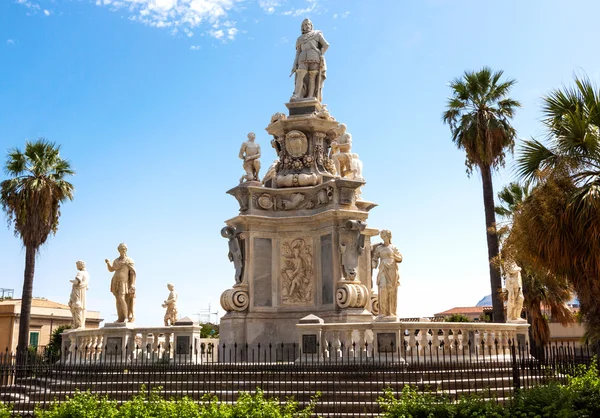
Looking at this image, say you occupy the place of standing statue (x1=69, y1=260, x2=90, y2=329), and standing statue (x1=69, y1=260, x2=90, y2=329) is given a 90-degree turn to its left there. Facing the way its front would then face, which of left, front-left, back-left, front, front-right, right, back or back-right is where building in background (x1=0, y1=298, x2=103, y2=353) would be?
back-left

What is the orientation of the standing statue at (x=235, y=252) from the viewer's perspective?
to the viewer's left

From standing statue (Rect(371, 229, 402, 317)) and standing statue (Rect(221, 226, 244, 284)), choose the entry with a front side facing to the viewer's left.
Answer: standing statue (Rect(221, 226, 244, 284))

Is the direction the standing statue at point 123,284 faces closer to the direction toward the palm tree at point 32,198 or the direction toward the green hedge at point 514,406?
the green hedge

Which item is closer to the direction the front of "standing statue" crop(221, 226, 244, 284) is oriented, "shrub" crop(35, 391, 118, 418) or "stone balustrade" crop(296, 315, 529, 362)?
the shrub

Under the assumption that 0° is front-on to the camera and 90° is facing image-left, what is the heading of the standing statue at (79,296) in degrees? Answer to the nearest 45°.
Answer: approximately 45°

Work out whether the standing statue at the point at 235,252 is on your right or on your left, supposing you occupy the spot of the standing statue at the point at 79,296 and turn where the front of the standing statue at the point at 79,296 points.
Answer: on your left

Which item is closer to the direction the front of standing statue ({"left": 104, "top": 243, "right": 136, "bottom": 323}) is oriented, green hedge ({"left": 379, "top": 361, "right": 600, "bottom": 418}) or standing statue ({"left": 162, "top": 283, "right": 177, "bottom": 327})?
the green hedge

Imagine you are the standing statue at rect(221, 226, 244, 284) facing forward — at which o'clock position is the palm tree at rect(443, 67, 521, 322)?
The palm tree is roughly at 5 o'clock from the standing statue.

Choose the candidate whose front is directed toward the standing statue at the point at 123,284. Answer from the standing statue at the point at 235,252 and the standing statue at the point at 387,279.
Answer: the standing statue at the point at 235,252

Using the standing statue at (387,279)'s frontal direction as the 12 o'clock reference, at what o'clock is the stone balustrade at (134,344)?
The stone balustrade is roughly at 3 o'clock from the standing statue.

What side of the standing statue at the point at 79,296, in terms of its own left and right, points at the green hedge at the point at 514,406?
left

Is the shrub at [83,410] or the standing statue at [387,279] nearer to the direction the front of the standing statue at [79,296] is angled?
the shrub
